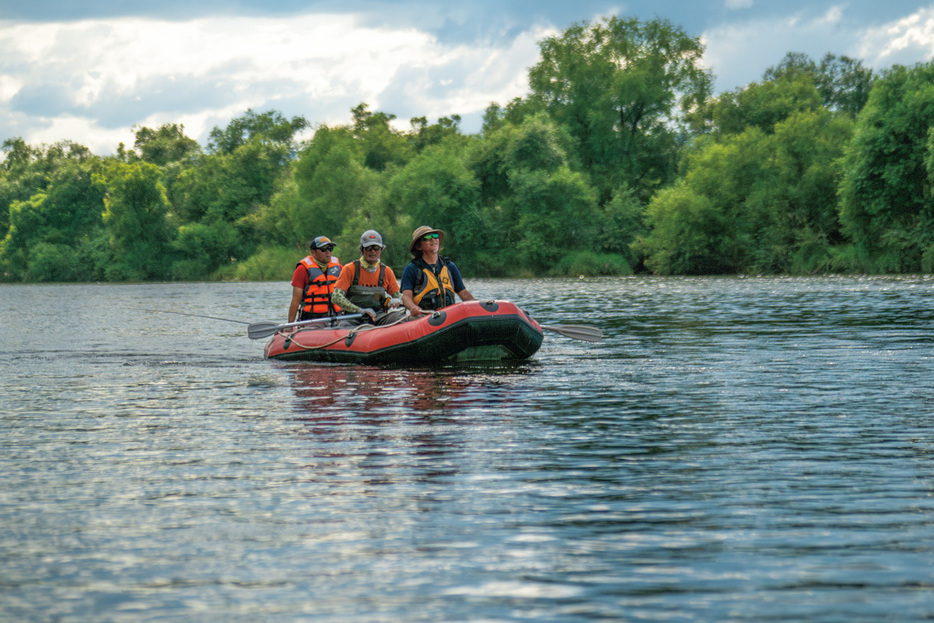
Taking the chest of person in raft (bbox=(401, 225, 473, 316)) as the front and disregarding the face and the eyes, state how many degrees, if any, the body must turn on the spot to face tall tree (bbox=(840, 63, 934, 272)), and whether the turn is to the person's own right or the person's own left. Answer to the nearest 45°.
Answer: approximately 90° to the person's own left

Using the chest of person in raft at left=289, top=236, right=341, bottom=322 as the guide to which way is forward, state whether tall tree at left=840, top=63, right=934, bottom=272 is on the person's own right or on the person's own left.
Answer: on the person's own left

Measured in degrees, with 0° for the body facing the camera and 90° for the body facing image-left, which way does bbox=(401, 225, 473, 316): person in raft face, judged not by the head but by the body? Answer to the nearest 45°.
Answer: approximately 315°

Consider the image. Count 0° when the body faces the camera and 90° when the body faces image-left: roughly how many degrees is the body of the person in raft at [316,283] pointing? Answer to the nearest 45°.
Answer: approximately 315°

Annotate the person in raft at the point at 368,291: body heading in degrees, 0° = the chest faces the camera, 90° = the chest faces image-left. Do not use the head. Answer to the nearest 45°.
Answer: approximately 0°
